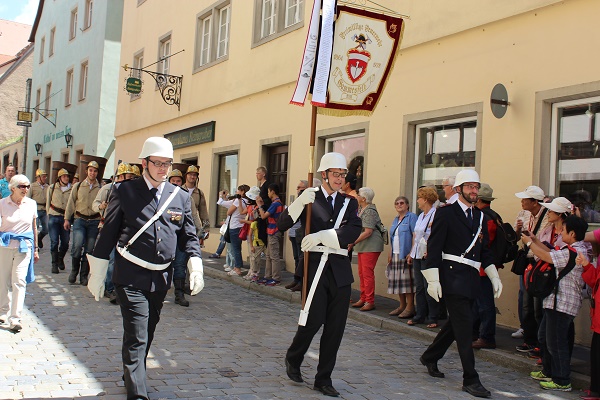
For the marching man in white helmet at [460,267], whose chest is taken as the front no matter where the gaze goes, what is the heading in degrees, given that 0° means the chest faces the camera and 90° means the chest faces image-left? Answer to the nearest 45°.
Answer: approximately 315°

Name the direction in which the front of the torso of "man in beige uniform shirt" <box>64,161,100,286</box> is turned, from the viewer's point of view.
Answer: toward the camera

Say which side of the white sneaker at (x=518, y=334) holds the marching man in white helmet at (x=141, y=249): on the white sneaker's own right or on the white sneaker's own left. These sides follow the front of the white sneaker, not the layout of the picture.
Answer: on the white sneaker's own left

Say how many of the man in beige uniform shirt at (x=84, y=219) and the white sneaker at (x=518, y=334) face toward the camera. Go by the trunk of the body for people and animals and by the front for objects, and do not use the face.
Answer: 1

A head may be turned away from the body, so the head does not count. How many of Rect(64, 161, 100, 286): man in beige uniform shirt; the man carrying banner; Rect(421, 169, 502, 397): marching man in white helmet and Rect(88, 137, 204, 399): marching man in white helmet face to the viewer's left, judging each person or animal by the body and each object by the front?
0

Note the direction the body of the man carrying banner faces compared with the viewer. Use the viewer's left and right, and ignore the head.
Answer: facing the viewer and to the right of the viewer

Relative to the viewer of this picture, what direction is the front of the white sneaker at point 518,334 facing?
facing to the left of the viewer

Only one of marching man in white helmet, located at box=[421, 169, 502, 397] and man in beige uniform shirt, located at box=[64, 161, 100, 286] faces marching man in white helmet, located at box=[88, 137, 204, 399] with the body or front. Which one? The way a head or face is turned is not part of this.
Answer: the man in beige uniform shirt

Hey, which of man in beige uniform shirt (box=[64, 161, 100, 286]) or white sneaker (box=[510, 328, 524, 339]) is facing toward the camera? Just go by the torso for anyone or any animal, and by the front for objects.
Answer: the man in beige uniform shirt

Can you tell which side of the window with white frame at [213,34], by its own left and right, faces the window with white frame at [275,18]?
left

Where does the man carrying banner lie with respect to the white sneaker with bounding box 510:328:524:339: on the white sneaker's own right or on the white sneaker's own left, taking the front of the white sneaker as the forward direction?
on the white sneaker's own left

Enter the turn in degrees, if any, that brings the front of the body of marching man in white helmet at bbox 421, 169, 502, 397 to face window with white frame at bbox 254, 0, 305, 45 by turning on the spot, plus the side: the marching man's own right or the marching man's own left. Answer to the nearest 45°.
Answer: approximately 180°

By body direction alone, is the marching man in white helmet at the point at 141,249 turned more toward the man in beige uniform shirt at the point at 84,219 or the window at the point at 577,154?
the window

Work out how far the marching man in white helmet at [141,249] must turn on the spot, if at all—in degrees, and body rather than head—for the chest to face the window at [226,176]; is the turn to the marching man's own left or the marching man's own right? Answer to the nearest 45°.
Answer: approximately 135° to the marching man's own left

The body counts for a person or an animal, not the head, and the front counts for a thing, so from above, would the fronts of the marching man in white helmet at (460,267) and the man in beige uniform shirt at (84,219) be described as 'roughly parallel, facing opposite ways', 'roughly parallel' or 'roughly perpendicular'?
roughly parallel

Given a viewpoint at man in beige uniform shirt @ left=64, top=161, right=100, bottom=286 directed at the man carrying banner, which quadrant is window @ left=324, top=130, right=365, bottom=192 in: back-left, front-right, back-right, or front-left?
front-left

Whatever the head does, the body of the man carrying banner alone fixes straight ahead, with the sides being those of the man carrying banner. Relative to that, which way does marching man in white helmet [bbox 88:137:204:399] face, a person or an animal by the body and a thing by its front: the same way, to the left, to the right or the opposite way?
the same way
